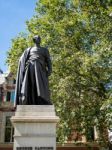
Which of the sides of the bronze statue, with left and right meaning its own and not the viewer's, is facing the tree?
back

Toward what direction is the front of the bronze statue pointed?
toward the camera
